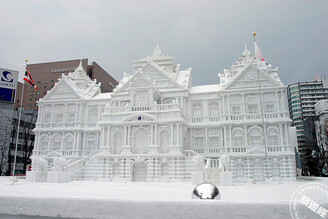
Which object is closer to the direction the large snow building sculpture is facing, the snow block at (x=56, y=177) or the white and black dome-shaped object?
the white and black dome-shaped object

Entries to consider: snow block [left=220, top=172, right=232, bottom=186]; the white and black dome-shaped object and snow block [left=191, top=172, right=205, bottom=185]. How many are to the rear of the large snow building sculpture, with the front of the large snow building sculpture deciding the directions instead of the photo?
0

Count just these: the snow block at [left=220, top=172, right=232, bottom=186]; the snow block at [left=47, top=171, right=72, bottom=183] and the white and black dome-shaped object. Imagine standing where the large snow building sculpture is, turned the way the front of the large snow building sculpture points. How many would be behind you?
0

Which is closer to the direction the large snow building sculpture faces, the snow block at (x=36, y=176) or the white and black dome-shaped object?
the white and black dome-shaped object

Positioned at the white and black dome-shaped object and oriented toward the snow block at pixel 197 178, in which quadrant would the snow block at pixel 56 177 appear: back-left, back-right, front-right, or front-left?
front-left

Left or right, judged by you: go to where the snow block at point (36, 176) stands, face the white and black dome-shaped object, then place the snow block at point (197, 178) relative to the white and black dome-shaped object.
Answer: left

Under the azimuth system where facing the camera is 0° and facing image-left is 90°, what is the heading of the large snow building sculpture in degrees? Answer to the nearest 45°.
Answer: approximately 0°

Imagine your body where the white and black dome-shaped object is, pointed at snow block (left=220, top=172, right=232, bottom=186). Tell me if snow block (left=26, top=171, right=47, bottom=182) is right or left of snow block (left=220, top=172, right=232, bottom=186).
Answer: left
